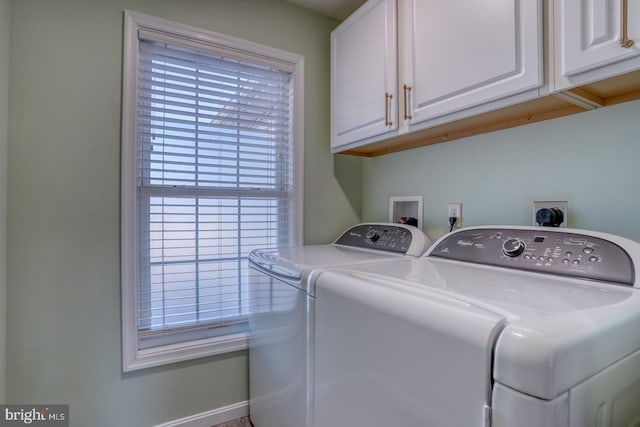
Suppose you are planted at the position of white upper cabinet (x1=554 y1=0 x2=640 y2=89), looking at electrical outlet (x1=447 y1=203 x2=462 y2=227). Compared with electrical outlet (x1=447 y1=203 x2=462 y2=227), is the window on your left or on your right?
left

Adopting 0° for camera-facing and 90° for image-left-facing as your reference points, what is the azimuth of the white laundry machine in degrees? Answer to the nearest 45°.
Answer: approximately 45°

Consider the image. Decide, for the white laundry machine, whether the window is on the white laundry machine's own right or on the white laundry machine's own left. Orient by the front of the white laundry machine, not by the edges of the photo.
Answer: on the white laundry machine's own right

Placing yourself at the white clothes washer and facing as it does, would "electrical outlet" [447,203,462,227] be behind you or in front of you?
behind

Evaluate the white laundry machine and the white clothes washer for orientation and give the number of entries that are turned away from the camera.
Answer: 0

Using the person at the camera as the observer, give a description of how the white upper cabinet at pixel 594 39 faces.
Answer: facing the viewer and to the left of the viewer

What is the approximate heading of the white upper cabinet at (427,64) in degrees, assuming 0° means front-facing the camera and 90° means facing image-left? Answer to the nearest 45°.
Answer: approximately 45°

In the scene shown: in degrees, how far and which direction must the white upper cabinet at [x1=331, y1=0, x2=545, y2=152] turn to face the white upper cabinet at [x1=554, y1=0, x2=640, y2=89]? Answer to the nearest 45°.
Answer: approximately 90° to its left

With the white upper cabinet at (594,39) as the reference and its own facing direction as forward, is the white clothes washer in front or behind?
in front

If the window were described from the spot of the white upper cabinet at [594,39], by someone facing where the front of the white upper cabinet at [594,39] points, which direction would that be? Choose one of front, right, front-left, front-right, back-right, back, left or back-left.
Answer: front-right
